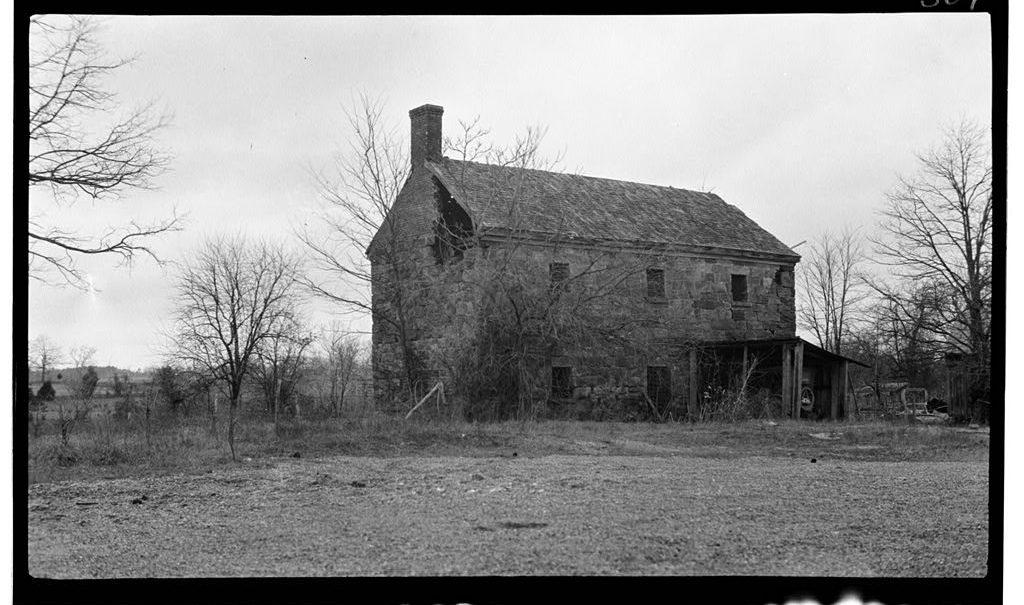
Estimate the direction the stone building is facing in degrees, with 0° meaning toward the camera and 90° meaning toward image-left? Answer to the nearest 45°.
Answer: approximately 315°
